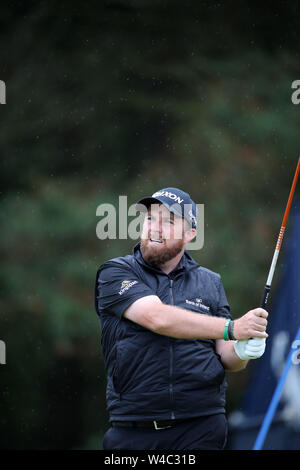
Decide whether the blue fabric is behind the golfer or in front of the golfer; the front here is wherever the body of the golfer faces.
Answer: behind

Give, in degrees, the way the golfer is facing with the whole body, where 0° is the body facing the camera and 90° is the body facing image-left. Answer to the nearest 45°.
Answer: approximately 0°
